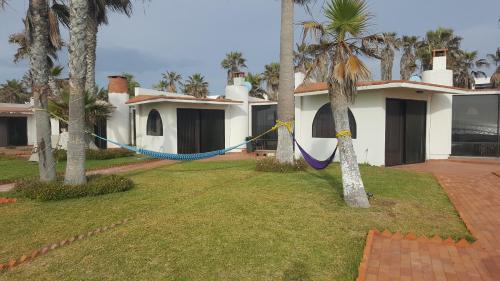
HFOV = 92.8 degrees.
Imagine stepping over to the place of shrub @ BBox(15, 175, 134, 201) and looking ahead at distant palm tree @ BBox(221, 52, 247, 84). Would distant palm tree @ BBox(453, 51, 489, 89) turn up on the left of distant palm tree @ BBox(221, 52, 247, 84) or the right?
right

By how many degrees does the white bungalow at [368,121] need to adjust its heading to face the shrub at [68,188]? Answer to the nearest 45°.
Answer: approximately 45° to its right

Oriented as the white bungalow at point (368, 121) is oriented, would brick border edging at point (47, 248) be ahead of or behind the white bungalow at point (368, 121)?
ahead

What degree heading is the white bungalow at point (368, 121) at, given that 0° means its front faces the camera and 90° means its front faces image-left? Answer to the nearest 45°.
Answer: approximately 0°

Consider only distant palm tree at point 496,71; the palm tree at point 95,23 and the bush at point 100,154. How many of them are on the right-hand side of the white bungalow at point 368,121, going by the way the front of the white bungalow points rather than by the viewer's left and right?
2

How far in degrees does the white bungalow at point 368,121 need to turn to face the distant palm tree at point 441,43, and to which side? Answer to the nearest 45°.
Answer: approximately 135° to its left

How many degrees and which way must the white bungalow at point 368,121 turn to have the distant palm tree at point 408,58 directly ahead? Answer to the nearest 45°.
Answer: approximately 135° to its left

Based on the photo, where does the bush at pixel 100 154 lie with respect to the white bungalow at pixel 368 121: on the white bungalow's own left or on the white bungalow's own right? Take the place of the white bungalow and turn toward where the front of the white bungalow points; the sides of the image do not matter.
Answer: on the white bungalow's own right
